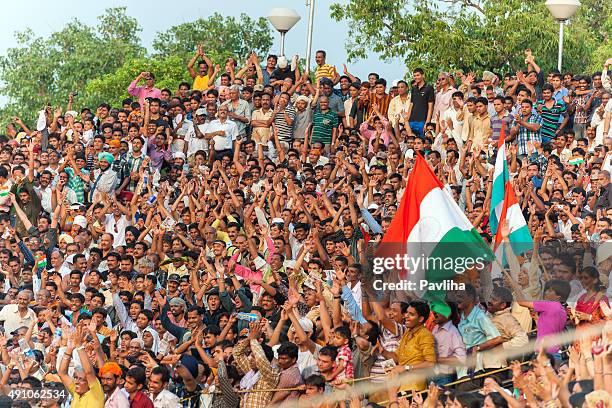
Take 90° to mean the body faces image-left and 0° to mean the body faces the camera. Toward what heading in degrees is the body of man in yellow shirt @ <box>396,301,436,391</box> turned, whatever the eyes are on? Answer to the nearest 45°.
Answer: approximately 45°

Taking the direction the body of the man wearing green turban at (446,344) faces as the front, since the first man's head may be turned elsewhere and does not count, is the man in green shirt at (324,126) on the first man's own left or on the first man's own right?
on the first man's own right

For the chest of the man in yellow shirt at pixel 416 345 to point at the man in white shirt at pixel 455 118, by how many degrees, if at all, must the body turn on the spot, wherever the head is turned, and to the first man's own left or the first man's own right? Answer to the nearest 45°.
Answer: approximately 135° to the first man's own right

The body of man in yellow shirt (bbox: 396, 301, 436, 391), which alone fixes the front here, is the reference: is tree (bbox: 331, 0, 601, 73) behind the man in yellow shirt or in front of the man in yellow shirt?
behind

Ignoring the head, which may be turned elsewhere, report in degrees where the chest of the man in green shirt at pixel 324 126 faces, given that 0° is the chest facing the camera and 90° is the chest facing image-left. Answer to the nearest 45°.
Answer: approximately 0°

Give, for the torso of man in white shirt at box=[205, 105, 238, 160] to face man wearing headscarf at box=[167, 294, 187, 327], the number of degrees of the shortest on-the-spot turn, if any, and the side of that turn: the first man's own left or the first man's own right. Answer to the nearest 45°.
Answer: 0° — they already face them

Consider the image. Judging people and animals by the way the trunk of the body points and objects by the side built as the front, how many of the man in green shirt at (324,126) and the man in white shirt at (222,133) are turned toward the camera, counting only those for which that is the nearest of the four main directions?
2

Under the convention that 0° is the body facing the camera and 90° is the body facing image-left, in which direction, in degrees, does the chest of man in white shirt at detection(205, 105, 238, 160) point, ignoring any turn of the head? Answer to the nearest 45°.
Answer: approximately 0°
